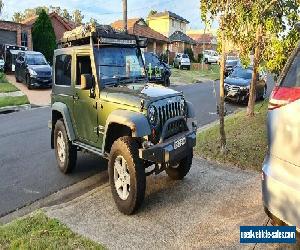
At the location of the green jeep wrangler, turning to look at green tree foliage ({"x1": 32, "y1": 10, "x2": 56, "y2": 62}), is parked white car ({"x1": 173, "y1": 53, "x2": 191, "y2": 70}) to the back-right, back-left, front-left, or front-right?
front-right

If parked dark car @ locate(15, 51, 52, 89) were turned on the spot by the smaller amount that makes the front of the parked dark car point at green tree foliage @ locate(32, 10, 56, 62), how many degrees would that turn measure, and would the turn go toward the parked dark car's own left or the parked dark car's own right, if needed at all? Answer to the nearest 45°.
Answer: approximately 135° to the parked dark car's own left

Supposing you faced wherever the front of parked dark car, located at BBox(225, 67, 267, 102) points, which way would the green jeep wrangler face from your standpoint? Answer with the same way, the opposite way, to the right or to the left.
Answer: to the left

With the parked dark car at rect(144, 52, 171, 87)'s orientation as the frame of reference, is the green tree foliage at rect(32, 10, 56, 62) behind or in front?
behind

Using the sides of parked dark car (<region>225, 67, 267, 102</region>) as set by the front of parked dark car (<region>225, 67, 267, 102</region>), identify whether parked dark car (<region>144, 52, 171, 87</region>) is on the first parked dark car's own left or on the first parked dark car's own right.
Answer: on the first parked dark car's own right

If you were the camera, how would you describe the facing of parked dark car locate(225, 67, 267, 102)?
facing the viewer and to the left of the viewer

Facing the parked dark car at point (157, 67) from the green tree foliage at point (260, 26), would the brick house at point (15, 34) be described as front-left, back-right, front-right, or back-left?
front-left

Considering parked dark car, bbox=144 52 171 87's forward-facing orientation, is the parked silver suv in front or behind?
in front

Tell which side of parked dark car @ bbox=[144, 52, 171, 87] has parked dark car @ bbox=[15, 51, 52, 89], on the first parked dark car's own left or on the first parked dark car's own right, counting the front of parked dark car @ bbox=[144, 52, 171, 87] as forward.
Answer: on the first parked dark car's own right

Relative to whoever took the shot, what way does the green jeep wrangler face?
facing the viewer and to the right of the viewer

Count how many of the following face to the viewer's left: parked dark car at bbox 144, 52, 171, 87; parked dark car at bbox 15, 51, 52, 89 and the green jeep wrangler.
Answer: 0

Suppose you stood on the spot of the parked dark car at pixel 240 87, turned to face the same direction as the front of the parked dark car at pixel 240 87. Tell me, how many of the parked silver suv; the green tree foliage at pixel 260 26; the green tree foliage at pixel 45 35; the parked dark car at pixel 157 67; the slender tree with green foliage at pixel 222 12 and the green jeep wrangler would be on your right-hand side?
2

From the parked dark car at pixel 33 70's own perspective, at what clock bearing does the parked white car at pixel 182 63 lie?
The parked white car is roughly at 9 o'clock from the parked dark car.

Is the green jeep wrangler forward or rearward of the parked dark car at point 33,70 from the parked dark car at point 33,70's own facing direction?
forward

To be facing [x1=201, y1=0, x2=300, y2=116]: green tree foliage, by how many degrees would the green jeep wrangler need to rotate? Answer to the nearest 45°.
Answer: approximately 90° to its left

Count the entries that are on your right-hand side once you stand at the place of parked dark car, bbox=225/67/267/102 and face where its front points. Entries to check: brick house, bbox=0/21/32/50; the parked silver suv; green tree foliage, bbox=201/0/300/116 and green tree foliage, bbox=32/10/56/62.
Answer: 2

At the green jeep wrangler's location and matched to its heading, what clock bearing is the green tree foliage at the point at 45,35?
The green tree foliage is roughly at 7 o'clock from the green jeep wrangler.
